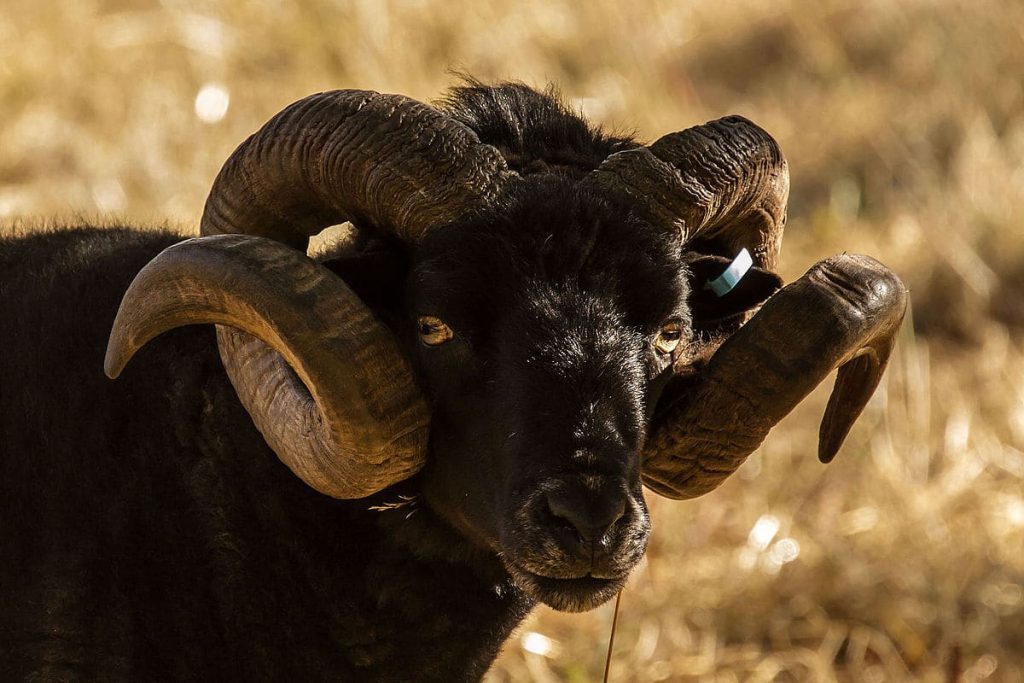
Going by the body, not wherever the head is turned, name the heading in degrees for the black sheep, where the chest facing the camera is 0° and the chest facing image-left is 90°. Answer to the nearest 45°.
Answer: approximately 315°
